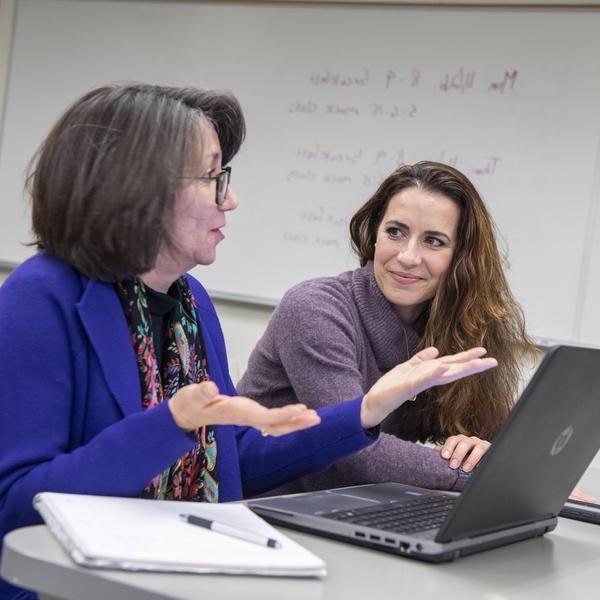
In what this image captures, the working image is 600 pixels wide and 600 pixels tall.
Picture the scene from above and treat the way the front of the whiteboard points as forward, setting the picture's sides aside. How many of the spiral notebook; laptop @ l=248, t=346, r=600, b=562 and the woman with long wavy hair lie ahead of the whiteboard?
3

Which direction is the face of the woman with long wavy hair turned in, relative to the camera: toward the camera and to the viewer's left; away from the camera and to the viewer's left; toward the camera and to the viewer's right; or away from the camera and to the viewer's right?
toward the camera and to the viewer's left

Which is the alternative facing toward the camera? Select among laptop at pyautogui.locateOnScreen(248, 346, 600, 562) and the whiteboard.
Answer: the whiteboard

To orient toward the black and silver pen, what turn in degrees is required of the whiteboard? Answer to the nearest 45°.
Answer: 0° — it already faces it

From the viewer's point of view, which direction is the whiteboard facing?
toward the camera

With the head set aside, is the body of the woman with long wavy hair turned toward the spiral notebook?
no

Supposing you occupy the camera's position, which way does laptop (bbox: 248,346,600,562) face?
facing away from the viewer and to the left of the viewer

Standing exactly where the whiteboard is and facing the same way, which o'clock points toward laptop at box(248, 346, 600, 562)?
The laptop is roughly at 12 o'clock from the whiteboard.

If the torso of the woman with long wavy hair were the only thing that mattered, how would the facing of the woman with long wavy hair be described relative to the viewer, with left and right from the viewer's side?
facing the viewer and to the right of the viewer

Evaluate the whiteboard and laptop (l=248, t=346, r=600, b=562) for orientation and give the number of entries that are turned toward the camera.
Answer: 1

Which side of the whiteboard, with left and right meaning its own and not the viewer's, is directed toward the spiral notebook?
front

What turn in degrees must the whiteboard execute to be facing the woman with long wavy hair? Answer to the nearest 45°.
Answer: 0° — it already faces them
